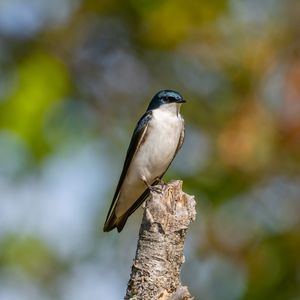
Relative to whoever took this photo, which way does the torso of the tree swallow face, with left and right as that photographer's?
facing the viewer and to the right of the viewer
